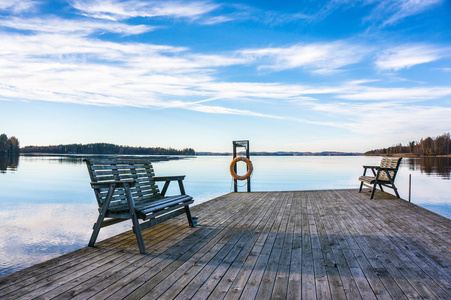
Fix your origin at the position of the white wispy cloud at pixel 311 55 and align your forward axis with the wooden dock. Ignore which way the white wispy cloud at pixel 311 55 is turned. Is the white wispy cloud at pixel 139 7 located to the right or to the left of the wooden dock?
right

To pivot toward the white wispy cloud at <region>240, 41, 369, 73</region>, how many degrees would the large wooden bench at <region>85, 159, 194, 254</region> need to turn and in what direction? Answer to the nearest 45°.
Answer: approximately 90° to its left

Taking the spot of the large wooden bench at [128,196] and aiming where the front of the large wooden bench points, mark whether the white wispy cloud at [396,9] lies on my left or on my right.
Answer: on my left
